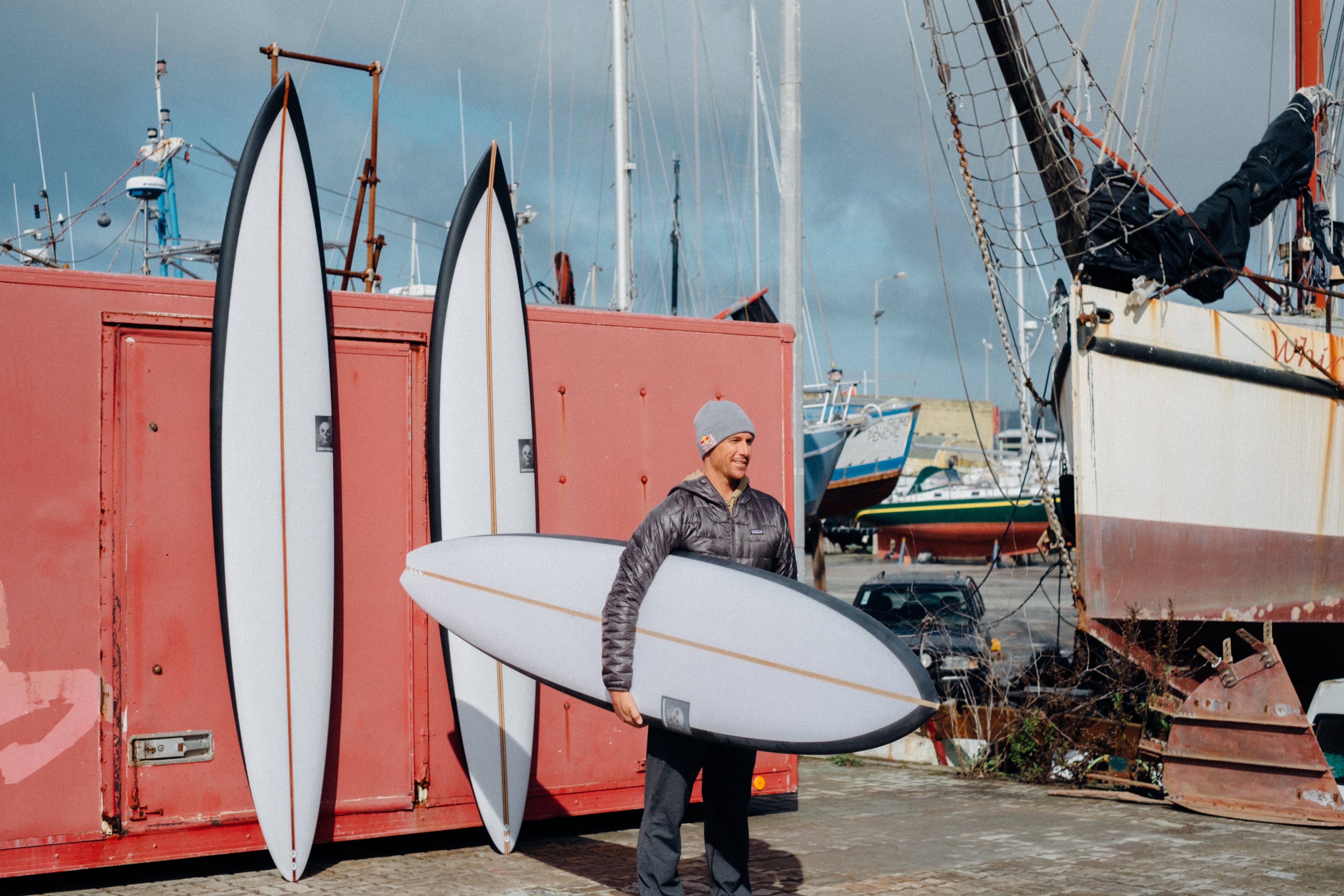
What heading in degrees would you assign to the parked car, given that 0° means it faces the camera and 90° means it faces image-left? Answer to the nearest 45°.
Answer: approximately 0°

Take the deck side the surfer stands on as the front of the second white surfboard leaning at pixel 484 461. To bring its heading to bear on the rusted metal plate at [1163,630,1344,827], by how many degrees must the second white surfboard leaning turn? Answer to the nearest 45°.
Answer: approximately 90° to its left

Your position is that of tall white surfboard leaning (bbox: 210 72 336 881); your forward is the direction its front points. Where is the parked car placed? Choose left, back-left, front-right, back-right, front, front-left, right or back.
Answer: back-left

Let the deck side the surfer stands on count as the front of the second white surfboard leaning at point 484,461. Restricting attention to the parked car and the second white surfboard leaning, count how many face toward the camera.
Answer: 2

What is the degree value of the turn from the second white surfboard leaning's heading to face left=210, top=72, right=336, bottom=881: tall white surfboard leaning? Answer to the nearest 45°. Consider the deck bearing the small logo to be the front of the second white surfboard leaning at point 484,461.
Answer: approximately 90° to its right

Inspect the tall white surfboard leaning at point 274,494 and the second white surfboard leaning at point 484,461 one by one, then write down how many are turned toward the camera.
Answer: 2

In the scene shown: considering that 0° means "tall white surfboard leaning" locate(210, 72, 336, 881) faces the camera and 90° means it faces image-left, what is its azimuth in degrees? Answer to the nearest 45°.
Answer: approximately 0°

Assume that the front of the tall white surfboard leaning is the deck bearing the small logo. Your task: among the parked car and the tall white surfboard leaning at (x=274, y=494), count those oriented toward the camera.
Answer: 2

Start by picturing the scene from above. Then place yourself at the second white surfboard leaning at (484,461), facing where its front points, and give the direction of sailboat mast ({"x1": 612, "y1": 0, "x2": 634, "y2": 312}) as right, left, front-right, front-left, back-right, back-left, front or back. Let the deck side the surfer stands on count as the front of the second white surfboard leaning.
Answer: back

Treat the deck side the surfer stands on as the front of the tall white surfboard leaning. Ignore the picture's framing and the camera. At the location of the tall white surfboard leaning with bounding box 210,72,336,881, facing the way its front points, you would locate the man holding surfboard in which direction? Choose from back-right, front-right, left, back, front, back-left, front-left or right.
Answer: front-left

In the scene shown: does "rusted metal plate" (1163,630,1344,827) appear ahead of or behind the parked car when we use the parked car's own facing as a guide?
ahead
